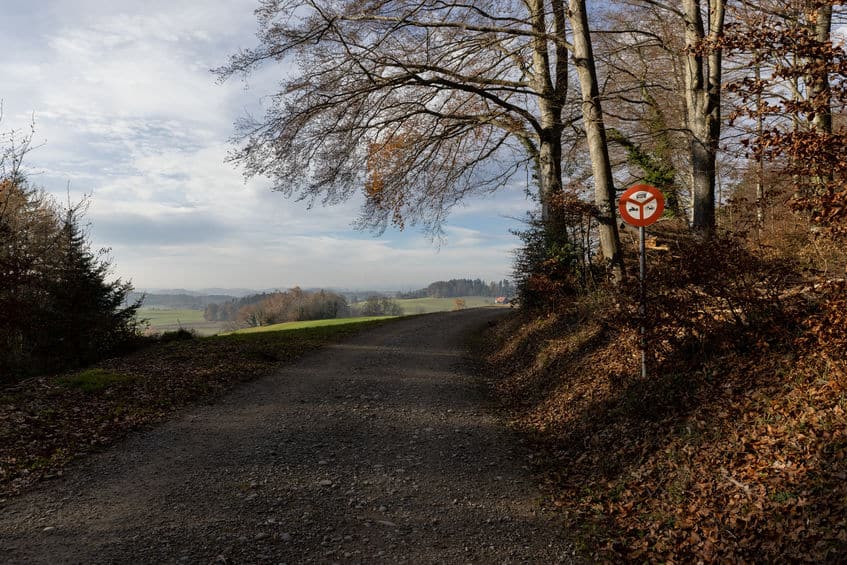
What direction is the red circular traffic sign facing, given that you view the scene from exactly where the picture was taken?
facing the viewer
